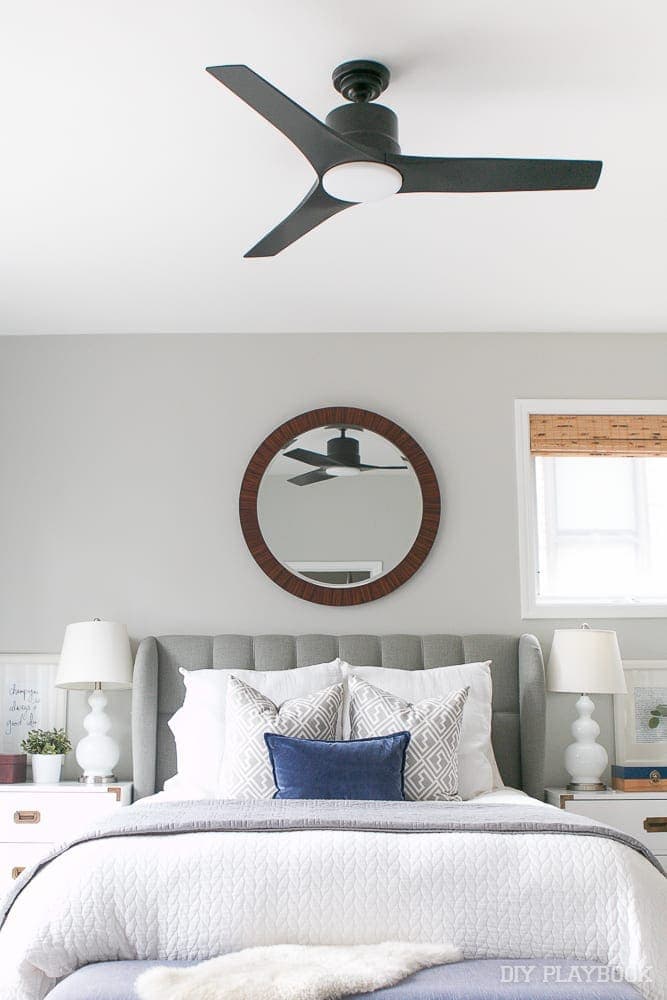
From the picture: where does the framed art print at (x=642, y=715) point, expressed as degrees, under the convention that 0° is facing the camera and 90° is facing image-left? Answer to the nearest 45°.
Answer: approximately 0°

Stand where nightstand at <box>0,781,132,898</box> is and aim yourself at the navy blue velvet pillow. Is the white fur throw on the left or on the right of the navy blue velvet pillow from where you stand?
right

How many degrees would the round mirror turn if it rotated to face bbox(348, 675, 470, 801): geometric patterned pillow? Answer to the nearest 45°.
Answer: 0° — it already faces it

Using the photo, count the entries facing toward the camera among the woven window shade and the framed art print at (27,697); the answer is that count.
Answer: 2

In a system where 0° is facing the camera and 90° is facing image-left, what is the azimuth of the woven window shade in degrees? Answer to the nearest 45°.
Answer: approximately 0°
